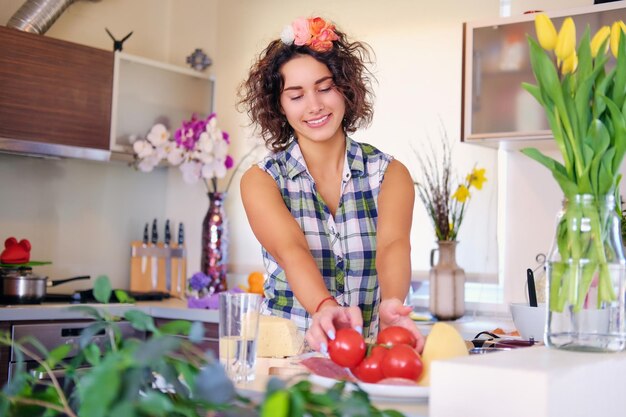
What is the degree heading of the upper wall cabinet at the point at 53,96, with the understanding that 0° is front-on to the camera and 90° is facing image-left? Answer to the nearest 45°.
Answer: approximately 315°

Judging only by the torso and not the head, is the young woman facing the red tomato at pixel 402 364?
yes

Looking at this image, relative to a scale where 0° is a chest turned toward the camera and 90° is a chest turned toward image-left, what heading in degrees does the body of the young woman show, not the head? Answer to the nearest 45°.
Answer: approximately 0°
